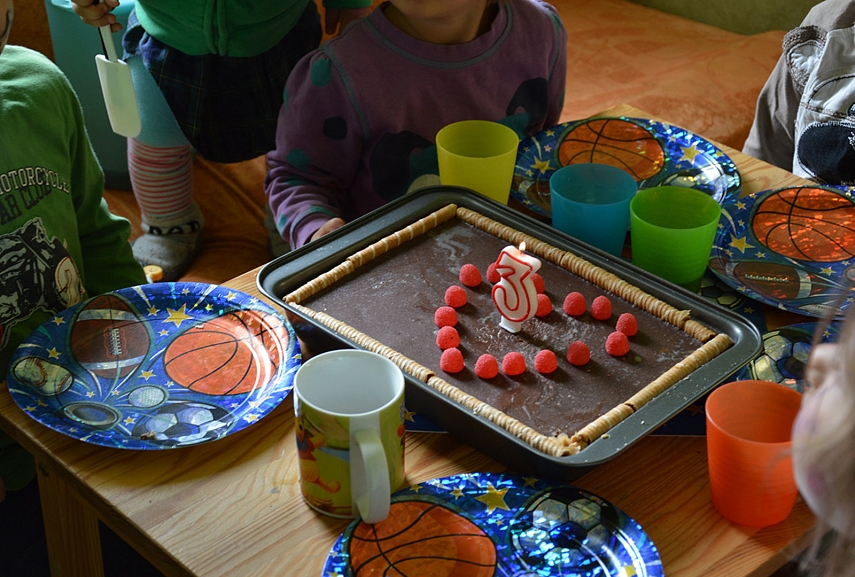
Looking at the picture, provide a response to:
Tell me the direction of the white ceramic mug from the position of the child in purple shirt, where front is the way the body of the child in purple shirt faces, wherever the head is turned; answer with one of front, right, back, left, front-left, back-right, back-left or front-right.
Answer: front

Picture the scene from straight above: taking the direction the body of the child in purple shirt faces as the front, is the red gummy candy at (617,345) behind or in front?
in front

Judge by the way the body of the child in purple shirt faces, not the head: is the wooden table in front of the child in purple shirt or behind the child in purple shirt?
in front

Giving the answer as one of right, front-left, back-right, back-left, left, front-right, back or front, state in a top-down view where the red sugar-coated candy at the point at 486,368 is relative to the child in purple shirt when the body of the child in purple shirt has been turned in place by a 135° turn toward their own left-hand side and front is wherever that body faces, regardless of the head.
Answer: back-right

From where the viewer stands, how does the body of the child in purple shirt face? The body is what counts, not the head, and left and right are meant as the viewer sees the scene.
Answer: facing the viewer
